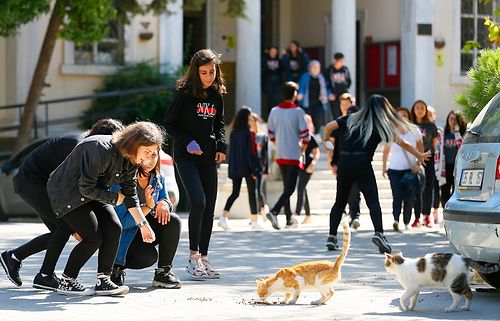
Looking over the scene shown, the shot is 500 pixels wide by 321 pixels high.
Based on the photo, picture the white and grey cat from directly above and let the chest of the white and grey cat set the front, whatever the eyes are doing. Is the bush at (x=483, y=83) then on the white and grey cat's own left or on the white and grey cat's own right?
on the white and grey cat's own right

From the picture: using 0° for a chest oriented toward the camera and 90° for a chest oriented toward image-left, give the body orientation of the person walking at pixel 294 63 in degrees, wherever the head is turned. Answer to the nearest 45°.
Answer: approximately 0°

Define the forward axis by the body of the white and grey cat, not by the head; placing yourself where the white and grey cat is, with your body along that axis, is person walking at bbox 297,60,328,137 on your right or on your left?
on your right

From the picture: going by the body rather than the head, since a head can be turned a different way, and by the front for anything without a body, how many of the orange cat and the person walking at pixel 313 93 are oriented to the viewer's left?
1

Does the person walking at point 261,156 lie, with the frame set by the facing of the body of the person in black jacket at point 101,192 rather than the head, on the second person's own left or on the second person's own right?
on the second person's own left

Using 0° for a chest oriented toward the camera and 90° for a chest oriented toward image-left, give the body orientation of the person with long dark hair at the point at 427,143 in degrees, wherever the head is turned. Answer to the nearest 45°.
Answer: approximately 0°

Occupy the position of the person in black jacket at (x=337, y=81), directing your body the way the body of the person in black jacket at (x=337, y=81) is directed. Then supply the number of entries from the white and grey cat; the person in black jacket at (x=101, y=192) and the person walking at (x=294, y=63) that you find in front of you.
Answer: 2

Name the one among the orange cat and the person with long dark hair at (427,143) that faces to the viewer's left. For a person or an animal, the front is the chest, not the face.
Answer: the orange cat

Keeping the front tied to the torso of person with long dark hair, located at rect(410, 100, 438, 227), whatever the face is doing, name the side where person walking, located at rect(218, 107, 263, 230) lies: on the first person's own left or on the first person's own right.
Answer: on the first person's own right

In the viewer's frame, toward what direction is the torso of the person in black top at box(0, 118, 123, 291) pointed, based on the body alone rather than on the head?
to the viewer's right
